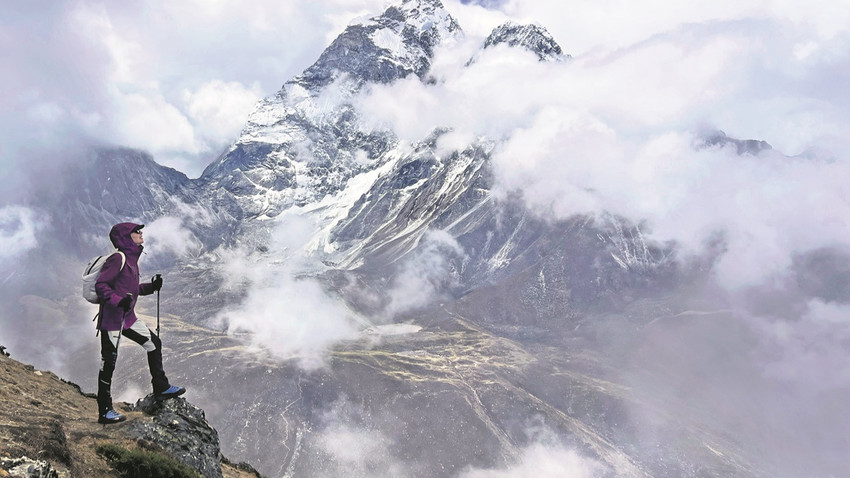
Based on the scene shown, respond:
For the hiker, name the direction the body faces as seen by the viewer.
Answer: to the viewer's right
